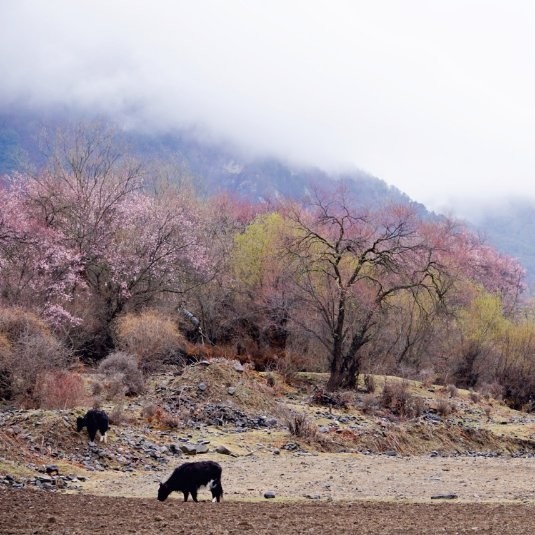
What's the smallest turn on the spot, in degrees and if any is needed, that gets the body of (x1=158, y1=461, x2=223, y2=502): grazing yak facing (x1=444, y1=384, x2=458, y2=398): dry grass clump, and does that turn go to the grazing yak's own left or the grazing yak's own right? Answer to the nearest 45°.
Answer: approximately 135° to the grazing yak's own right

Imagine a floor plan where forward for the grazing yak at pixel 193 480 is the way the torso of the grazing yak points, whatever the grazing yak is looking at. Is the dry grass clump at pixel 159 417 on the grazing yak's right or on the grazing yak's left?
on the grazing yak's right

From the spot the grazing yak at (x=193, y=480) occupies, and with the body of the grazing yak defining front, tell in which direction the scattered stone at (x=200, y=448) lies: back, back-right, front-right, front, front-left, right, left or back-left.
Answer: right

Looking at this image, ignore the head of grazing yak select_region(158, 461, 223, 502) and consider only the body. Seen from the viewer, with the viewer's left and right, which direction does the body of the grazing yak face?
facing to the left of the viewer

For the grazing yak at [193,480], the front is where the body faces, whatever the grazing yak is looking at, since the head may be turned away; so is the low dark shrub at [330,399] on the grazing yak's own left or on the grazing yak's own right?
on the grazing yak's own right

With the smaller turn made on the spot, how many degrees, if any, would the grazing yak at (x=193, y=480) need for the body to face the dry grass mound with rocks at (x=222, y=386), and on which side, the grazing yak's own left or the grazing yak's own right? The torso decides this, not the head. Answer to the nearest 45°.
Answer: approximately 90° to the grazing yak's own right

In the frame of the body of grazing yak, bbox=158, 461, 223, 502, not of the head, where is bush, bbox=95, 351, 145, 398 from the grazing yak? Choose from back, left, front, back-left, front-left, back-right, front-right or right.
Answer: right

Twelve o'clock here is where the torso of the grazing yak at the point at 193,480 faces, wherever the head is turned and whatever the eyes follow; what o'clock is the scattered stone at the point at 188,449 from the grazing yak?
The scattered stone is roughly at 3 o'clock from the grazing yak.

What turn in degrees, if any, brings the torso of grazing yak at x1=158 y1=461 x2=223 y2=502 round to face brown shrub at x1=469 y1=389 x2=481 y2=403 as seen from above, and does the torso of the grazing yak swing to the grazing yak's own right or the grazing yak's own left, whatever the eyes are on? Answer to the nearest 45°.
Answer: approximately 135° to the grazing yak's own right
